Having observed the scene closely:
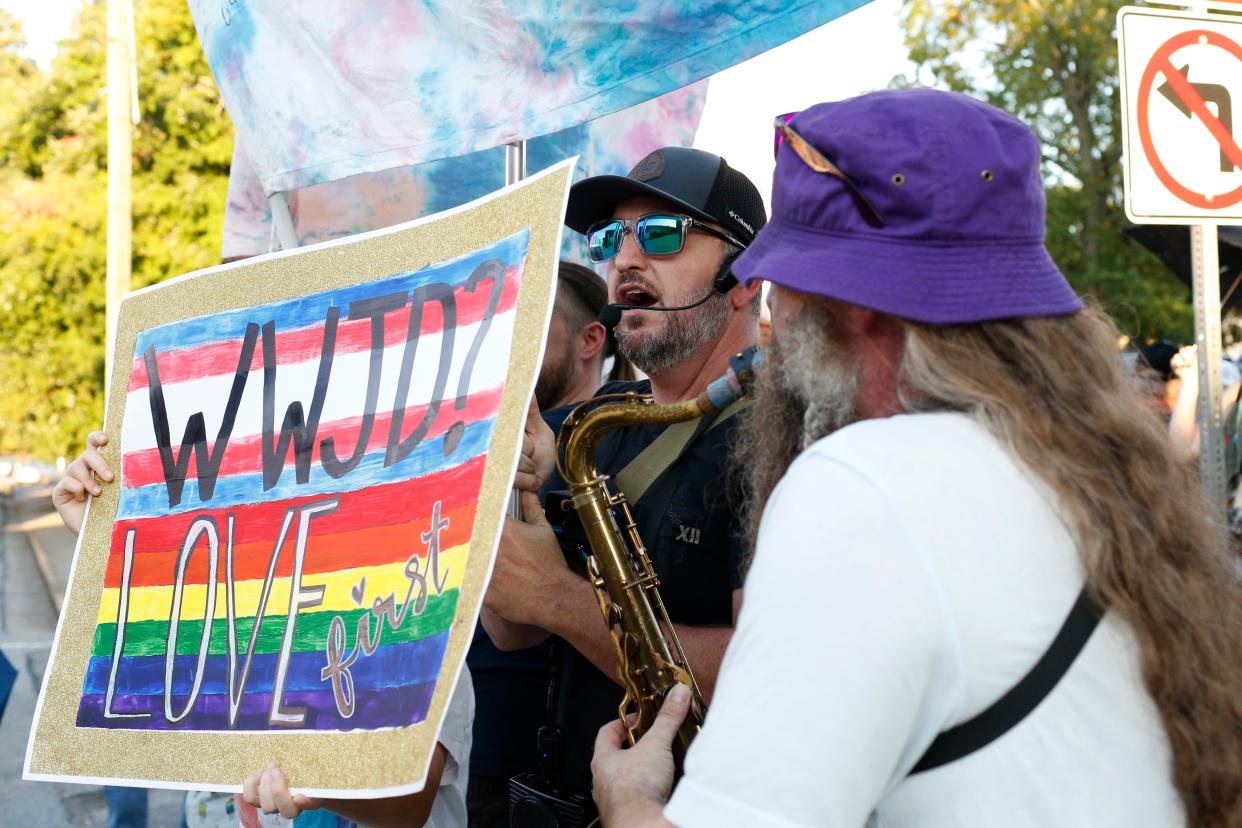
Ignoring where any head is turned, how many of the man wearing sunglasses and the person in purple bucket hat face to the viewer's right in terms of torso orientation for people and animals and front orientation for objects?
0

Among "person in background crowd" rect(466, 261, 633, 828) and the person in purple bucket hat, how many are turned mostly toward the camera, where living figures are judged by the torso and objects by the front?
0

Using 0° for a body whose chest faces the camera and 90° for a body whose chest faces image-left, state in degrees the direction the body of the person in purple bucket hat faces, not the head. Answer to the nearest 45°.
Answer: approximately 135°

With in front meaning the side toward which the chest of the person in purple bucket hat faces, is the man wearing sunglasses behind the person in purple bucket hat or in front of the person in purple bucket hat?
in front

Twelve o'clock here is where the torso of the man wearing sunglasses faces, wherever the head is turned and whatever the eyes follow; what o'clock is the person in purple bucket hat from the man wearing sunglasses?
The person in purple bucket hat is roughly at 10 o'clock from the man wearing sunglasses.

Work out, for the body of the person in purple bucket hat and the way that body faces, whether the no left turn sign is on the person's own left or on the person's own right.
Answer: on the person's own right

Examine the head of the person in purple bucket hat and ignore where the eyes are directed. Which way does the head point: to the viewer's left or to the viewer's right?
to the viewer's left
